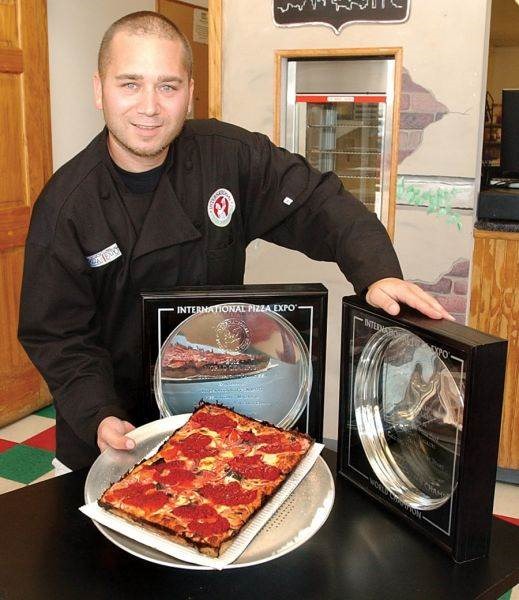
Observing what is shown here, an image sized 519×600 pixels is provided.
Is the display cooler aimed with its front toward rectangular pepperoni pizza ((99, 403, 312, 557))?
yes

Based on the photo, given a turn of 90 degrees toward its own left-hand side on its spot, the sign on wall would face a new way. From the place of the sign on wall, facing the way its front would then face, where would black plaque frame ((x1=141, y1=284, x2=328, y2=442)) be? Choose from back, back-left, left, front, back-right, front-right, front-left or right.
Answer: right

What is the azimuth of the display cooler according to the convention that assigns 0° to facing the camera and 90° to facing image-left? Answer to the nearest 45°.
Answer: approximately 0°

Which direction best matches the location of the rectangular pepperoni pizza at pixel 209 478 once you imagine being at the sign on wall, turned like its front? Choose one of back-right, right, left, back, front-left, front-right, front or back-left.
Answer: front

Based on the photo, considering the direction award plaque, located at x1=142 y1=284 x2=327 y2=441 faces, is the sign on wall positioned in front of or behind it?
behind

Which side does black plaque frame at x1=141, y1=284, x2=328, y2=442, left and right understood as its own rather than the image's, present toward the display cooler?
back

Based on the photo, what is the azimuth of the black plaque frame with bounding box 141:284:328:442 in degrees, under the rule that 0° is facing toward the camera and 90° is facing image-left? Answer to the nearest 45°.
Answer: approximately 0°

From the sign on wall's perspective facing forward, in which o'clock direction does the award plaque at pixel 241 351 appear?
The award plaque is roughly at 12 o'clock from the sign on wall.

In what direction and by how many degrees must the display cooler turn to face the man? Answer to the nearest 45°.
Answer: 0° — it already faces them
